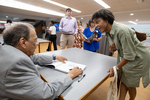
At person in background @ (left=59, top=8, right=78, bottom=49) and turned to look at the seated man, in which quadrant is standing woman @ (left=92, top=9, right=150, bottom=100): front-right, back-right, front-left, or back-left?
front-left

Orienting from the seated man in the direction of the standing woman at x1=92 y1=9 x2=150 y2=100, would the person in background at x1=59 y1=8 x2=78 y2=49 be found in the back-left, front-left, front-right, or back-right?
front-left

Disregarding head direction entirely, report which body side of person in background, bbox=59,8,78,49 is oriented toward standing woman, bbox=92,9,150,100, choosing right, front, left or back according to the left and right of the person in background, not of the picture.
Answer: front

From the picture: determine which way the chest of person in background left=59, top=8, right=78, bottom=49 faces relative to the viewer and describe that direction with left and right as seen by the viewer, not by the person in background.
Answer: facing the viewer

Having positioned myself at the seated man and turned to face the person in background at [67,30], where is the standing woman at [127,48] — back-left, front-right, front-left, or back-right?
front-right

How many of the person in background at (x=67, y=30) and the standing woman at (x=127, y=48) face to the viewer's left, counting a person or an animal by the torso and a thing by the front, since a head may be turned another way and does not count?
1

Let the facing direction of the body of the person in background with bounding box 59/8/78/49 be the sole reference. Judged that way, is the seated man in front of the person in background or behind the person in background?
in front

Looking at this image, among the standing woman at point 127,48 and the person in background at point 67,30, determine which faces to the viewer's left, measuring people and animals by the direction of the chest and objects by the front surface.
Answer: the standing woman

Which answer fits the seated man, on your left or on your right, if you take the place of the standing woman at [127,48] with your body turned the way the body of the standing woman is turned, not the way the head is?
on your left

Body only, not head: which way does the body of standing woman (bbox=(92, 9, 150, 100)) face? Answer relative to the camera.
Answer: to the viewer's left
